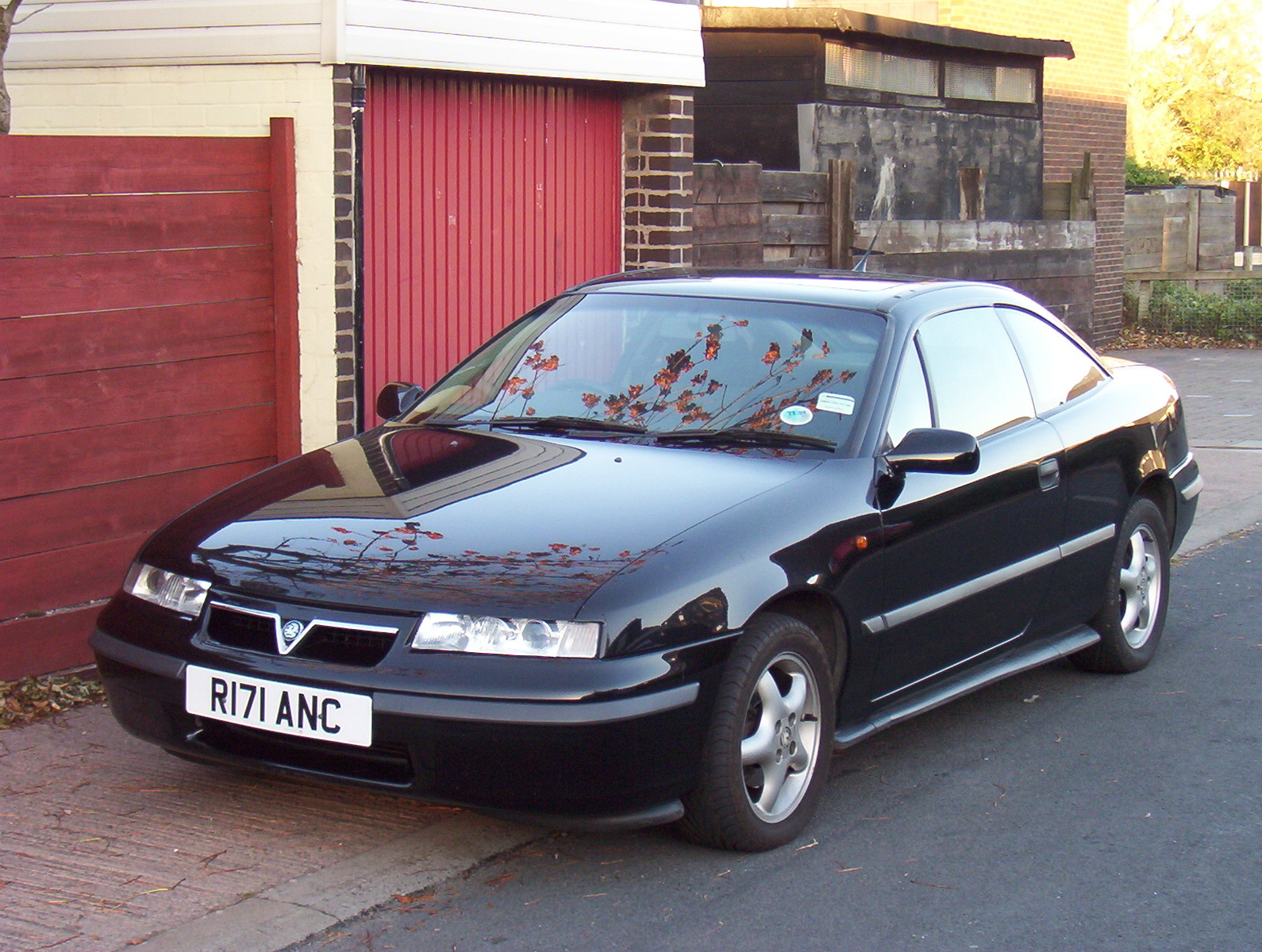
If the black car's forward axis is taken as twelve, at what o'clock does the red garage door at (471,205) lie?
The red garage door is roughly at 4 o'clock from the black car.

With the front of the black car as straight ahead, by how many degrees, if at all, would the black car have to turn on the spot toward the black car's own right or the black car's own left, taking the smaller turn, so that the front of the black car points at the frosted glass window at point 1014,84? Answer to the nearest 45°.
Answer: approximately 135° to the black car's own right

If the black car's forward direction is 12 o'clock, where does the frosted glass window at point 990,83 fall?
The frosted glass window is roughly at 5 o'clock from the black car.

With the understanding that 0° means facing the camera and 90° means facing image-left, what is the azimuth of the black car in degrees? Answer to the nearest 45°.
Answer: approximately 45°

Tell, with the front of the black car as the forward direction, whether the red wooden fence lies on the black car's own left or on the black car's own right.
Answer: on the black car's own right

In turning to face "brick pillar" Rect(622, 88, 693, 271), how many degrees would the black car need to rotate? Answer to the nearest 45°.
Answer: approximately 135° to its right
